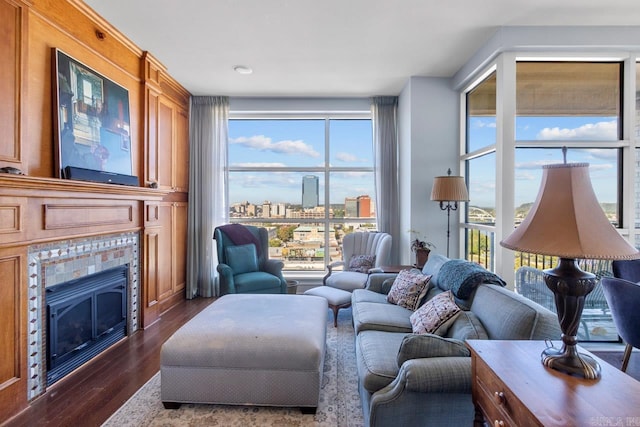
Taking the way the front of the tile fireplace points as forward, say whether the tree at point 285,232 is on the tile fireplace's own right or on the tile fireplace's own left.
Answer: on the tile fireplace's own left

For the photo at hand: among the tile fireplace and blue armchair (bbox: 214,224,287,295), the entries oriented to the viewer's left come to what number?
0

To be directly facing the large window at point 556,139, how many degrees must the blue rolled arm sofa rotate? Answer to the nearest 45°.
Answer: approximately 135° to its right

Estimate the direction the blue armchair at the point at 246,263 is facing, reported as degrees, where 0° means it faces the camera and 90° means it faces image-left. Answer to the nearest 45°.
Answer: approximately 315°

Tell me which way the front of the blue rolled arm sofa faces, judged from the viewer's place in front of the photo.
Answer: facing to the left of the viewer

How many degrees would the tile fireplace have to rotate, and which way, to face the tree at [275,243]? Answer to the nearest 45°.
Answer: approximately 90° to its left

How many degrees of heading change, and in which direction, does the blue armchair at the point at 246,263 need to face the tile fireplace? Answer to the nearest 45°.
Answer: approximately 90° to its right

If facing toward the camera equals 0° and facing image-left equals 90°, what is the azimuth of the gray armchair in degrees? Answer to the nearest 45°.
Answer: approximately 45°

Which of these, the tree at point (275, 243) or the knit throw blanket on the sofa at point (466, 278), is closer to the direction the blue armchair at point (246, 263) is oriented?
the knit throw blanket on the sofa

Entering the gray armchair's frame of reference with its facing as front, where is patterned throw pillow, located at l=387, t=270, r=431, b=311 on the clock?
The patterned throw pillow is roughly at 10 o'clock from the gray armchair.

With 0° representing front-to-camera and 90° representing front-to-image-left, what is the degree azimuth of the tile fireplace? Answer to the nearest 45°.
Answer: approximately 315°
